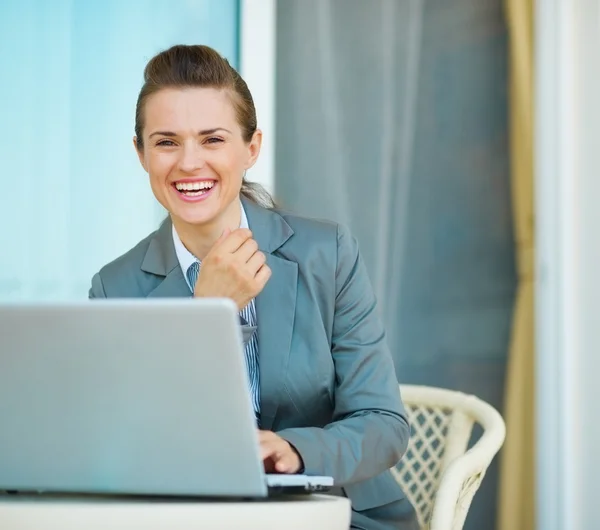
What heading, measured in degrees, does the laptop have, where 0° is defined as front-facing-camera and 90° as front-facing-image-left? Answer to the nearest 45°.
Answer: approximately 225°

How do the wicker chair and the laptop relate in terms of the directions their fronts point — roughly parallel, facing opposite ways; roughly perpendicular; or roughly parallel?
roughly parallel, facing opposite ways

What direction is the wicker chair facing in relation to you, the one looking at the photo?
facing the viewer and to the left of the viewer

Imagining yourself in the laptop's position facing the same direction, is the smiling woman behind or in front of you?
in front

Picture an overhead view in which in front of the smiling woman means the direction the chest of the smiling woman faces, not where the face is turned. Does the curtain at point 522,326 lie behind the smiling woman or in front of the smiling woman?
behind

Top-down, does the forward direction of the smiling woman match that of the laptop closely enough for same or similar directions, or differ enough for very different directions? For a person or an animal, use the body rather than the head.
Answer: very different directions

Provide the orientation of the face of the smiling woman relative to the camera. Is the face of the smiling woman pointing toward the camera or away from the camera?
toward the camera

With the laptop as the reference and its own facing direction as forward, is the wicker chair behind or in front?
in front

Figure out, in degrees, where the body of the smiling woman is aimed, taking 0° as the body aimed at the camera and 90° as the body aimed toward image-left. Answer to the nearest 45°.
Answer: approximately 45°

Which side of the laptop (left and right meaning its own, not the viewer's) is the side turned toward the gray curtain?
front
